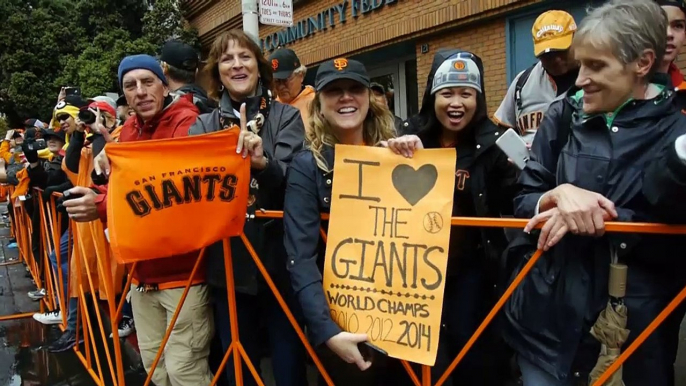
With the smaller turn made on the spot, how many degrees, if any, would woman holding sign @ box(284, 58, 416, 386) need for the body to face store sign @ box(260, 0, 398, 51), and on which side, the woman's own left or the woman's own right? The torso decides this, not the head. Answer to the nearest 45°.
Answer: approximately 180°

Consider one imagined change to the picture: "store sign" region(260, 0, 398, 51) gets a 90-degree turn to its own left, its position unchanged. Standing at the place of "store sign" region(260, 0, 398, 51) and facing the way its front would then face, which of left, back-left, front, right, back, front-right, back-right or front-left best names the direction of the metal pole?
front-right

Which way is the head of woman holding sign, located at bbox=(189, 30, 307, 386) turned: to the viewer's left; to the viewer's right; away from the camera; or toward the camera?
toward the camera

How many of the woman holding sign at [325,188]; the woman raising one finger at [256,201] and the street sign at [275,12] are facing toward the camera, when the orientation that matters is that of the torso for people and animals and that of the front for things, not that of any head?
3

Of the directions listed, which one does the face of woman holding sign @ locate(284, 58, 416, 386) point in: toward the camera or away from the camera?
toward the camera

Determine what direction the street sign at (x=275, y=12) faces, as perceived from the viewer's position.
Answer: facing the viewer

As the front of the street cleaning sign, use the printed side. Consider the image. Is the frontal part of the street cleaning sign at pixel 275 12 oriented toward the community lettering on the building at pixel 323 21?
no

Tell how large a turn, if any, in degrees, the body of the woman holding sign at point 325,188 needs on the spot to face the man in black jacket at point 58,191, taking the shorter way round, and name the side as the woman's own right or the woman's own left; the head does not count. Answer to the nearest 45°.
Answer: approximately 135° to the woman's own right

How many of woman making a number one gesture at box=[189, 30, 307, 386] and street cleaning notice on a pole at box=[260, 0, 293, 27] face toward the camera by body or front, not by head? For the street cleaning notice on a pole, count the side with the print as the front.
2

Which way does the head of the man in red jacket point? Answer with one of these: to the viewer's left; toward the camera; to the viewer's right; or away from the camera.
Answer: toward the camera

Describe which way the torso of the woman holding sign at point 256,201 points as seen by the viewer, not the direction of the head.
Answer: toward the camera

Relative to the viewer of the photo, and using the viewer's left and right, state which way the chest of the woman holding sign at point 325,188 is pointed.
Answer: facing the viewer

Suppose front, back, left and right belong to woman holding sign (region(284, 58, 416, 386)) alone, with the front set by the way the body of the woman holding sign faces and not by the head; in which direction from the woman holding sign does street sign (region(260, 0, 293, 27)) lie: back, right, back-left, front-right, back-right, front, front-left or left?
back

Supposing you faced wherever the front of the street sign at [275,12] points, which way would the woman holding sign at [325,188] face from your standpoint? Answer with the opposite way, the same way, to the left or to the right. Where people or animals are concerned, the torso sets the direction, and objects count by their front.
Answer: the same way

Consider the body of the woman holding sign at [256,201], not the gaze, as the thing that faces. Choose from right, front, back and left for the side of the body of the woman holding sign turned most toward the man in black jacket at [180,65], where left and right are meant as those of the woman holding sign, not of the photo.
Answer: back

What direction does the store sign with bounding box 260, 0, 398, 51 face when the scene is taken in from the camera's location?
facing the viewer and to the left of the viewer
